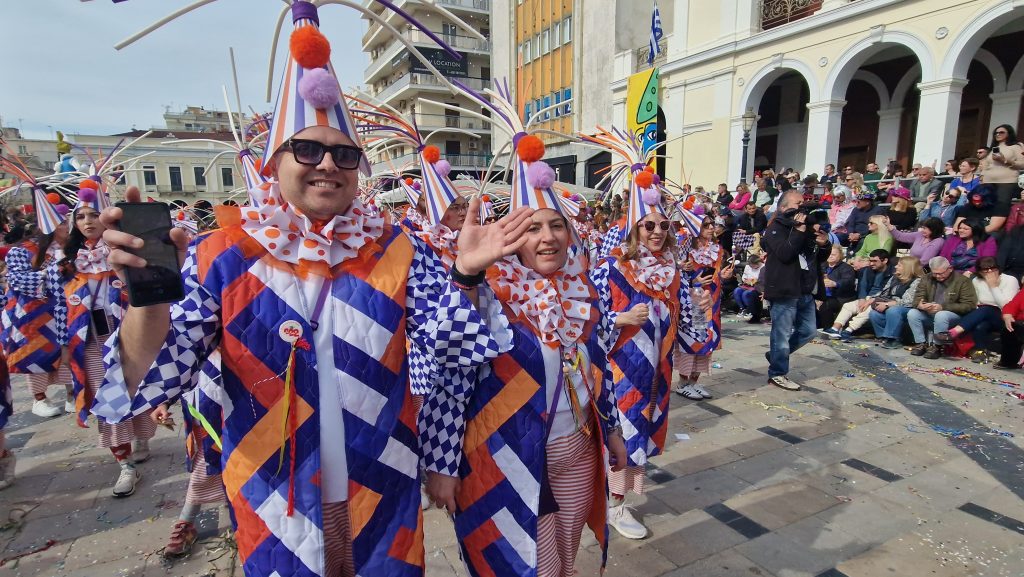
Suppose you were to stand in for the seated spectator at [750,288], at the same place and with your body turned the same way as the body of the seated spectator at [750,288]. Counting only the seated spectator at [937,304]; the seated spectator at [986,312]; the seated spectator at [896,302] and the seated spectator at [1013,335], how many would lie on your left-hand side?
4

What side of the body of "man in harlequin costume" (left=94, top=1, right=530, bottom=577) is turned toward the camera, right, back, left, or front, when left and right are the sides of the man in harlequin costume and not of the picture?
front

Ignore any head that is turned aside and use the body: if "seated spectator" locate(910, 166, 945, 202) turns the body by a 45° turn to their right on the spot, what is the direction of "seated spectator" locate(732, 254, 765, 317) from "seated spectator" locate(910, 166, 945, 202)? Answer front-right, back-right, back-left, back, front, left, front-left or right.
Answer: front-left

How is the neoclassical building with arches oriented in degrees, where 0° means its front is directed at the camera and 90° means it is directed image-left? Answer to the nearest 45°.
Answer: approximately 45°

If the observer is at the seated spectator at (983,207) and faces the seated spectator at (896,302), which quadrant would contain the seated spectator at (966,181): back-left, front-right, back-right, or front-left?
back-right

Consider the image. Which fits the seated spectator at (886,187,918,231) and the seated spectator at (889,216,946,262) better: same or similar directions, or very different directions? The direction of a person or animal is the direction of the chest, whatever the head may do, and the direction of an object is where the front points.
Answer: same or similar directions

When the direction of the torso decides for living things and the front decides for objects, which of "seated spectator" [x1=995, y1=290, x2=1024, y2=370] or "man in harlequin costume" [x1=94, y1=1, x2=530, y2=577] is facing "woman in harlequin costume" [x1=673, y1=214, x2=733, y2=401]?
the seated spectator

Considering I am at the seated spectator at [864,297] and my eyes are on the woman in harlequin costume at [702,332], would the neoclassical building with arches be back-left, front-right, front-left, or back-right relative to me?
back-right

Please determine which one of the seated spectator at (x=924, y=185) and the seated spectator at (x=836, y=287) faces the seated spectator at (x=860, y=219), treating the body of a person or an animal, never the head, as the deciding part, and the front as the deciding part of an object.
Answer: the seated spectator at (x=924, y=185)

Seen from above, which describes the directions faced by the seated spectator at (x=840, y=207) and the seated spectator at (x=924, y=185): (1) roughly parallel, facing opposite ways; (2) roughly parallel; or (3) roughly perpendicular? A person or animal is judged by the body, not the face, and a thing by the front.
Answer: roughly parallel

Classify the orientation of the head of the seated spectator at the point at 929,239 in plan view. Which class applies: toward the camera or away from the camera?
toward the camera

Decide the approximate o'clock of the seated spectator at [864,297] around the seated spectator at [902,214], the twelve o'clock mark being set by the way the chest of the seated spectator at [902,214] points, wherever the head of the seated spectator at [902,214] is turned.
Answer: the seated spectator at [864,297] is roughly at 11 o'clock from the seated spectator at [902,214].

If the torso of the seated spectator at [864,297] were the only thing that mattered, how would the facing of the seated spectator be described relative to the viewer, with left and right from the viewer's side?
facing the viewer and to the left of the viewer

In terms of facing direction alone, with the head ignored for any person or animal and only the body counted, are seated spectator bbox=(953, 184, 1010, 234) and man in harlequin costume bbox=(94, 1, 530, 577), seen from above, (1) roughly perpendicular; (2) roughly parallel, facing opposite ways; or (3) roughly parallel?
roughly perpendicular

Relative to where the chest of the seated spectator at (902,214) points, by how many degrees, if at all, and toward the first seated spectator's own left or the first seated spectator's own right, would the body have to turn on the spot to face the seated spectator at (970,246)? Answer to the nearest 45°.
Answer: approximately 90° to the first seated spectator's own left

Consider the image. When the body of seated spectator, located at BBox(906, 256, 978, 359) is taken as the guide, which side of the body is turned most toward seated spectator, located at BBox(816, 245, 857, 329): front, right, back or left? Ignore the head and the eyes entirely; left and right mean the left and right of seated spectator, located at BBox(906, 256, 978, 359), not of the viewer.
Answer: right

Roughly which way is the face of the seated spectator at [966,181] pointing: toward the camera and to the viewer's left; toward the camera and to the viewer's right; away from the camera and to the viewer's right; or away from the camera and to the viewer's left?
toward the camera and to the viewer's left

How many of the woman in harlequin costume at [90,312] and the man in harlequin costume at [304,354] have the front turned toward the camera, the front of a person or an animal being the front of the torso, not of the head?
2

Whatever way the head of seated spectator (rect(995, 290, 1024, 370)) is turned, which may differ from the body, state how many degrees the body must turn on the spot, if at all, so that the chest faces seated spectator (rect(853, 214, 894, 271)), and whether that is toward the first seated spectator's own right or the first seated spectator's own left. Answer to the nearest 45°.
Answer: approximately 90° to the first seated spectator's own right

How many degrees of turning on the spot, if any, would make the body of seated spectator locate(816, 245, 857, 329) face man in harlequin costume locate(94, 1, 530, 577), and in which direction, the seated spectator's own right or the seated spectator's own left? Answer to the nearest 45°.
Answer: approximately 45° to the seated spectator's own left

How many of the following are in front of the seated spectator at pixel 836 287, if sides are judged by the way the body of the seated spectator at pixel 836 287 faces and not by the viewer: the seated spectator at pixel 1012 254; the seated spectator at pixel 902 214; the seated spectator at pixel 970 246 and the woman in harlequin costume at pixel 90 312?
1

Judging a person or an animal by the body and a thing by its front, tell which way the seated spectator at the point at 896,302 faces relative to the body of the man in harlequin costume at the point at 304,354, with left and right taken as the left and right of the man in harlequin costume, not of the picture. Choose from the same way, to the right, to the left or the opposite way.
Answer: to the right

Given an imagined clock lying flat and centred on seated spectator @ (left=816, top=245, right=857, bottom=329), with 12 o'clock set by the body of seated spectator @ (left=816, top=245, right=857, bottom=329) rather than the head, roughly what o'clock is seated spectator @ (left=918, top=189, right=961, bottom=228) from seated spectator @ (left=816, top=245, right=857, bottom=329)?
seated spectator @ (left=918, top=189, right=961, bottom=228) is roughly at 6 o'clock from seated spectator @ (left=816, top=245, right=857, bottom=329).
